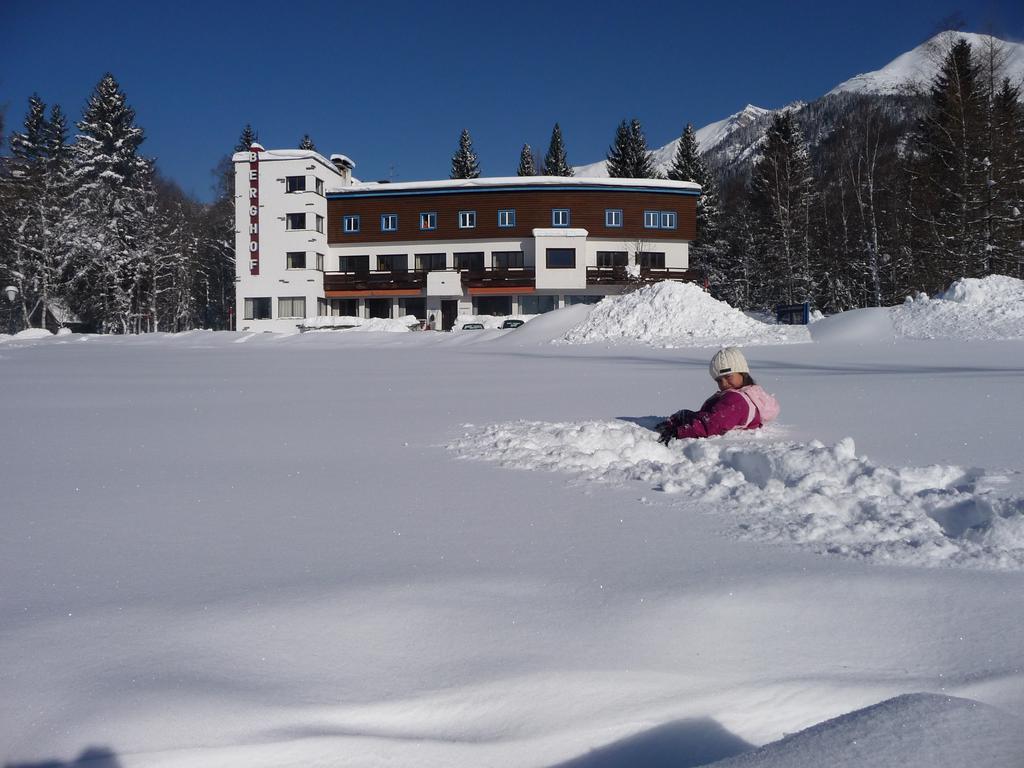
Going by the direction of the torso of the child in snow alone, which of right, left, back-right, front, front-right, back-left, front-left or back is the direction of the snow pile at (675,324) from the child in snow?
right

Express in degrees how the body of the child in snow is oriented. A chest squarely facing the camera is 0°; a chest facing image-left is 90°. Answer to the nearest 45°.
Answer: approximately 90°

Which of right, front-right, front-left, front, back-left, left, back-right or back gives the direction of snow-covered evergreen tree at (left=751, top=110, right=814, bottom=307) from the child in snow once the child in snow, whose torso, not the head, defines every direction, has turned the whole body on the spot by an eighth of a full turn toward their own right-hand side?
front-right

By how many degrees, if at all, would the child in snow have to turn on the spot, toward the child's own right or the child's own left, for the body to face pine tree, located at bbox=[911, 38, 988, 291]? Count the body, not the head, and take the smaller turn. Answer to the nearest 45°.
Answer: approximately 90° to the child's own right

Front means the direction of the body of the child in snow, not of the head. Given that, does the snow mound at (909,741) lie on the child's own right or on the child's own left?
on the child's own left
